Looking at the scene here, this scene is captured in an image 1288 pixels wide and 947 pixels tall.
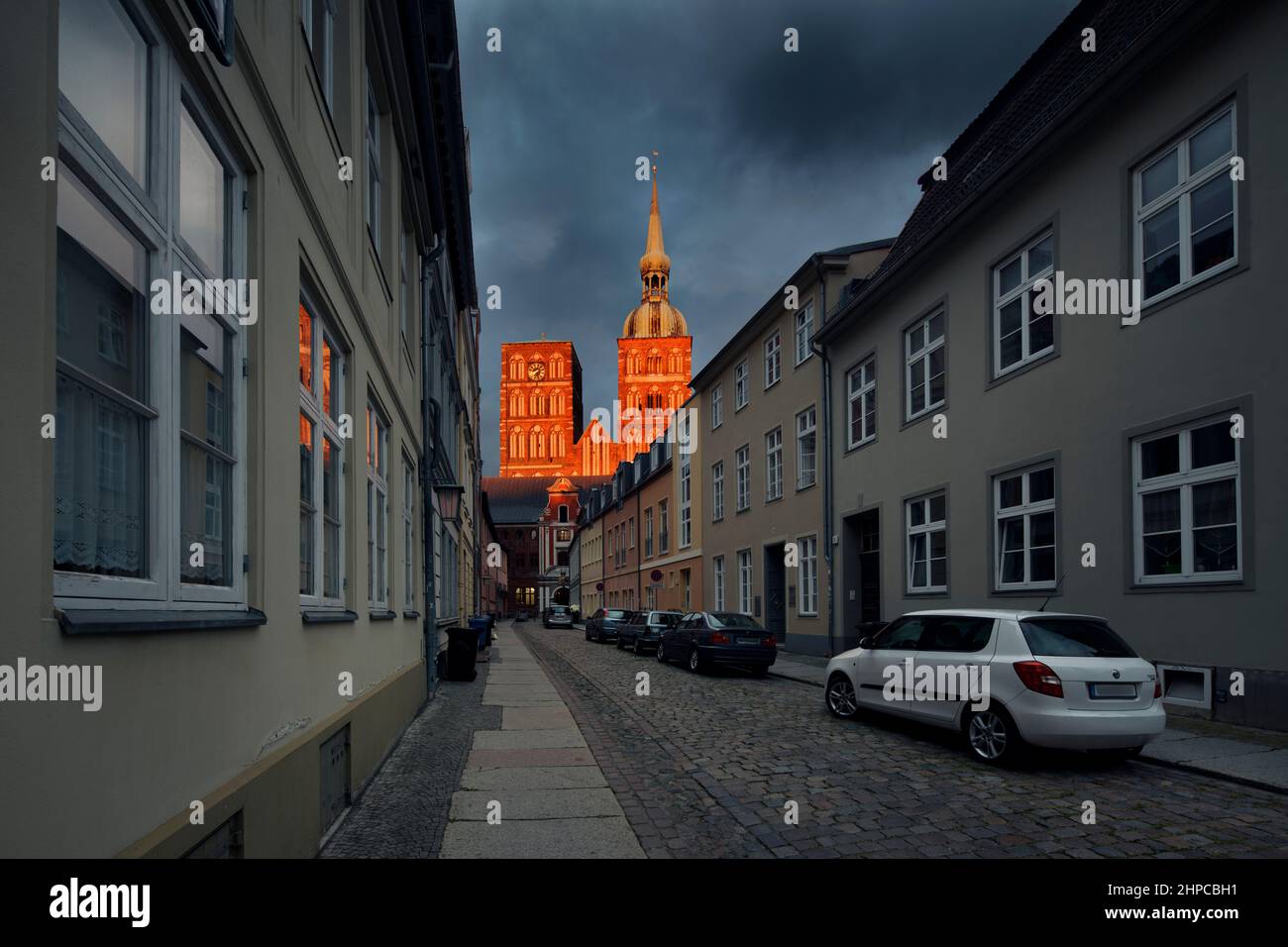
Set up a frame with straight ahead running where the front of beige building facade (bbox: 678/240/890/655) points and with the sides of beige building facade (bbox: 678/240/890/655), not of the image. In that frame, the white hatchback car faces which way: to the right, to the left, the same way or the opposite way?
to the right

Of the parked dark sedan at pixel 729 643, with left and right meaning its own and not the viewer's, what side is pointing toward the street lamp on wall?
left

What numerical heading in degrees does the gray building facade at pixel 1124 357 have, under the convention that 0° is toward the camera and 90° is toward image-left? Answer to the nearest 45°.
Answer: approximately 45°

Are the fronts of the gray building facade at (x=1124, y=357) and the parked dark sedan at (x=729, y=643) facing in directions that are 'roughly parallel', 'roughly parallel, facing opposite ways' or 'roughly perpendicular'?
roughly perpendicular

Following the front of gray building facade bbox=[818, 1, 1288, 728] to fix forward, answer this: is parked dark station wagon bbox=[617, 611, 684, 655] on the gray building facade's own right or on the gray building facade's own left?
on the gray building facade's own right

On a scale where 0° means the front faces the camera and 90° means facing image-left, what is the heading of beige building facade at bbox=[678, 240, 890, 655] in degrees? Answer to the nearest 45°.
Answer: approximately 45°

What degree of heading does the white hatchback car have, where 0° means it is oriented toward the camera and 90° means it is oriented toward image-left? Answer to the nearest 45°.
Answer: approximately 135°

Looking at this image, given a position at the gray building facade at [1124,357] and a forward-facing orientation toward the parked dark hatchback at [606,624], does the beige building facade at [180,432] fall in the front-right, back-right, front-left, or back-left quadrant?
back-left

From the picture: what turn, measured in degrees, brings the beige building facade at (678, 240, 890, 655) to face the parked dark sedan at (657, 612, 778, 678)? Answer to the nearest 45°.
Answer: approximately 45° to its left

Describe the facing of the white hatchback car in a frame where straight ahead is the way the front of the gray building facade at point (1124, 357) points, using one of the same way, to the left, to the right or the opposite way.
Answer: to the right

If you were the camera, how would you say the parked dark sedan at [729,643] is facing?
facing away from the viewer and to the left of the viewer
